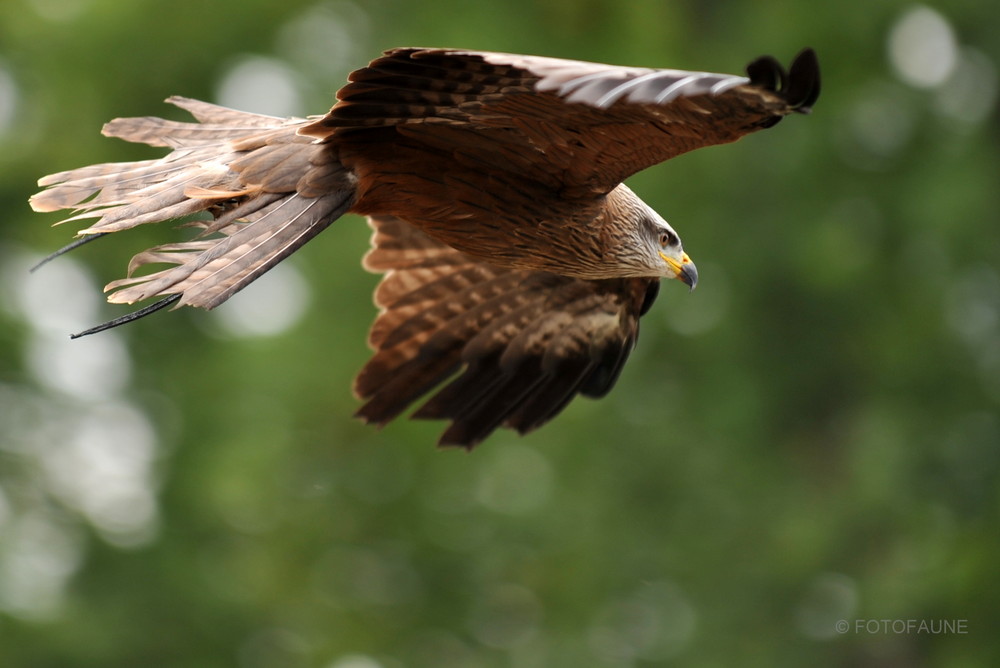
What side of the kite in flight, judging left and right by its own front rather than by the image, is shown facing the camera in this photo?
right
